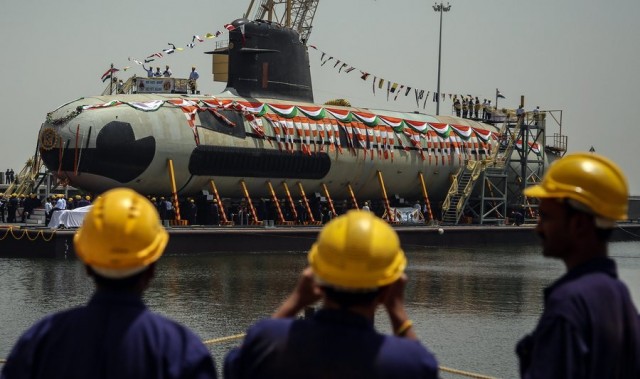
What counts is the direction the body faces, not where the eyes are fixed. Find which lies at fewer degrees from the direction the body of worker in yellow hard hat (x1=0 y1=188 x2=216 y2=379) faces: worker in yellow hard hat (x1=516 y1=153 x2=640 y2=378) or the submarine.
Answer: the submarine

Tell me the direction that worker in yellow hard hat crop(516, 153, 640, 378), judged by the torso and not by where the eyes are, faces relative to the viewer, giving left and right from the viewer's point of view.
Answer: facing to the left of the viewer

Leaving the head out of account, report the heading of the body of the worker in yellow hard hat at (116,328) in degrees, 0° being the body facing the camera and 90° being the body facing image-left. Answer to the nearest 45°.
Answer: approximately 180°

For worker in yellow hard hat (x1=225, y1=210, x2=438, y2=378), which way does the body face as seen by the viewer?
away from the camera

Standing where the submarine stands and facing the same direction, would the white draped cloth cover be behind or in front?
in front

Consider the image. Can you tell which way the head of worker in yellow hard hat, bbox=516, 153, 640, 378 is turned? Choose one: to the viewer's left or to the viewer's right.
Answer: to the viewer's left

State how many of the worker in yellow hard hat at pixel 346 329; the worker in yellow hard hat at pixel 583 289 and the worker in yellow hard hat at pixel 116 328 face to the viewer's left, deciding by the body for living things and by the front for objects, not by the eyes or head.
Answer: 1

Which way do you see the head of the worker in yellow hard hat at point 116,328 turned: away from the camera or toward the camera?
away from the camera

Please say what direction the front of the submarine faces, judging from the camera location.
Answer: facing the viewer and to the left of the viewer

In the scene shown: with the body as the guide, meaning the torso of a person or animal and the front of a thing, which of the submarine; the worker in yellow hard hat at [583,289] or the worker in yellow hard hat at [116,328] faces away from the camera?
the worker in yellow hard hat at [116,328]

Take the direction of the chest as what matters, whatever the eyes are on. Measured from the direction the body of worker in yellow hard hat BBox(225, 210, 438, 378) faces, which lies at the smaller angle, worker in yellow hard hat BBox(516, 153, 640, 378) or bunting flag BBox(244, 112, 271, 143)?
the bunting flag

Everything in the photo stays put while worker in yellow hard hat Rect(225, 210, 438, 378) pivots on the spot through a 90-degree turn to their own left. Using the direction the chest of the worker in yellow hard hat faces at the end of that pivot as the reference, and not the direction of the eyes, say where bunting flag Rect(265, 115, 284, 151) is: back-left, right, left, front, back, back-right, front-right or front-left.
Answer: right

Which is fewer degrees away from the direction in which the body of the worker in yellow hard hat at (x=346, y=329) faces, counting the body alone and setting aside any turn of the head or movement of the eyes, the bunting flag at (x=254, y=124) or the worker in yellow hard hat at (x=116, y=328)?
the bunting flag

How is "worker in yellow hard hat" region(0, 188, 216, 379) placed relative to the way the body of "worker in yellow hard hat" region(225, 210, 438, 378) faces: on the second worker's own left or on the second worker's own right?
on the second worker's own left
